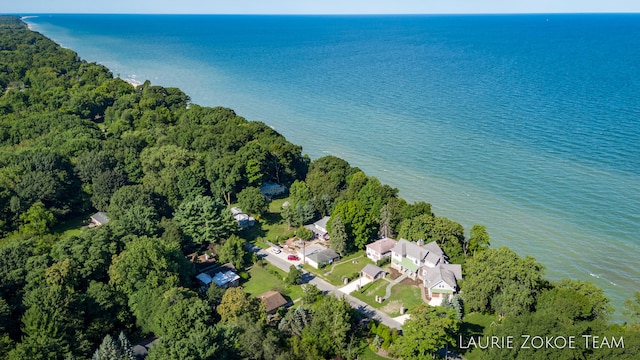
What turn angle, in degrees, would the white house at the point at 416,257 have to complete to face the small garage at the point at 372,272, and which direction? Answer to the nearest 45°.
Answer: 0° — it already faces it

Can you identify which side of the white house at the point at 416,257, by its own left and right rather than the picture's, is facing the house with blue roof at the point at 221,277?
front

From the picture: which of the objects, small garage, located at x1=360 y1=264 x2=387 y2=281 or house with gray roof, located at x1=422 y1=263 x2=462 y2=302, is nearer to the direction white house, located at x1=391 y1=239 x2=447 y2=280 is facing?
the small garage

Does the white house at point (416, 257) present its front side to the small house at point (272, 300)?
yes

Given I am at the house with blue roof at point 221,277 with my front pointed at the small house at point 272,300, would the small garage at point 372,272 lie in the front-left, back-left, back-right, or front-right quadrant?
front-left

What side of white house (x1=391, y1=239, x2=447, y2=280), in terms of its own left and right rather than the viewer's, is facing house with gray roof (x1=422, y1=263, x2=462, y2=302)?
left

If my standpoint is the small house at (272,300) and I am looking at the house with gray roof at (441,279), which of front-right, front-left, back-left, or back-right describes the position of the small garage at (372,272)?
front-left
